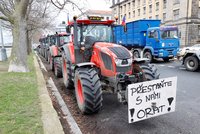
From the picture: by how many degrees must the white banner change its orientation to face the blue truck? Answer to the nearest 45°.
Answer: approximately 180°

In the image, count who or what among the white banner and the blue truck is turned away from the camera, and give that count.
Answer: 0

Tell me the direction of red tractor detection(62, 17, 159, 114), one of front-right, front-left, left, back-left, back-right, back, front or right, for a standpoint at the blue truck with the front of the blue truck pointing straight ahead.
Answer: front-right

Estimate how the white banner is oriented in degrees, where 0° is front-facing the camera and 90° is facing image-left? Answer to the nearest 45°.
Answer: approximately 0°

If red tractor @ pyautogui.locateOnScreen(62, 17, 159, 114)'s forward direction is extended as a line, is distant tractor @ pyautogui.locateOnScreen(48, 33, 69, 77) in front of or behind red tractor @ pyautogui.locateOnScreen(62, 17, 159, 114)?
behind

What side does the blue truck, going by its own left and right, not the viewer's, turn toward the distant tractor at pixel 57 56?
right

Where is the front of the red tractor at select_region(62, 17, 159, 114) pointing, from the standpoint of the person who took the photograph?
facing the viewer and to the right of the viewer
